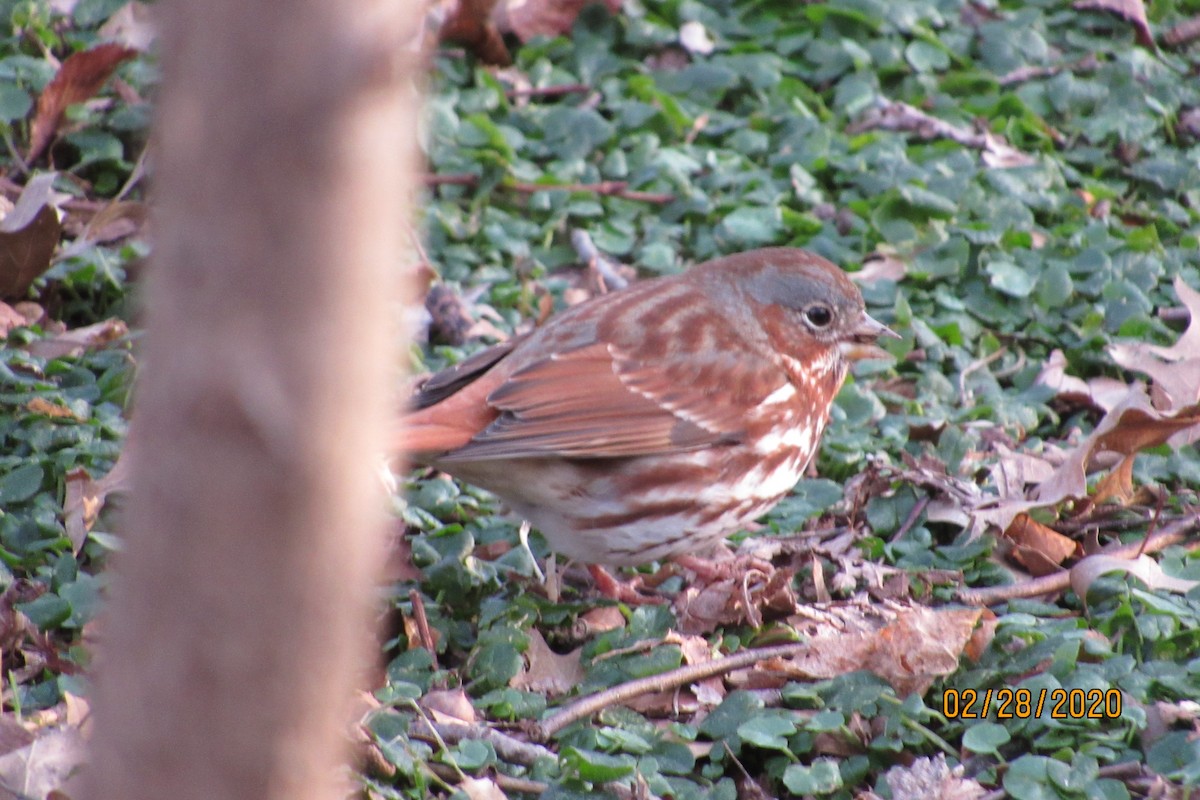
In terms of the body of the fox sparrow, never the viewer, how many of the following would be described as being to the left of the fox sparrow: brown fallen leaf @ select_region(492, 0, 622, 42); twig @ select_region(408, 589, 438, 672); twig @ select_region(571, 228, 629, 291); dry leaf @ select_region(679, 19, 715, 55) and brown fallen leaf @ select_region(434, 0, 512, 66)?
4

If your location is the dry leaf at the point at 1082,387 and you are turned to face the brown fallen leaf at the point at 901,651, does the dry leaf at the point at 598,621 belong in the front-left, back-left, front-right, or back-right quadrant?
front-right

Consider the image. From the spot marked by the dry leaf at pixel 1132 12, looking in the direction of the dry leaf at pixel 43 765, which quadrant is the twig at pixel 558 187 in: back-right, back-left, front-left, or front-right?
front-right

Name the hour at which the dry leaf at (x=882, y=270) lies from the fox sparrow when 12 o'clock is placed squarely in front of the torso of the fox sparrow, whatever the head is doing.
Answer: The dry leaf is roughly at 10 o'clock from the fox sparrow.

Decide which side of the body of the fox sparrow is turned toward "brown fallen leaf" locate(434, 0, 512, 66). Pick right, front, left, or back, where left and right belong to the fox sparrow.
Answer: left

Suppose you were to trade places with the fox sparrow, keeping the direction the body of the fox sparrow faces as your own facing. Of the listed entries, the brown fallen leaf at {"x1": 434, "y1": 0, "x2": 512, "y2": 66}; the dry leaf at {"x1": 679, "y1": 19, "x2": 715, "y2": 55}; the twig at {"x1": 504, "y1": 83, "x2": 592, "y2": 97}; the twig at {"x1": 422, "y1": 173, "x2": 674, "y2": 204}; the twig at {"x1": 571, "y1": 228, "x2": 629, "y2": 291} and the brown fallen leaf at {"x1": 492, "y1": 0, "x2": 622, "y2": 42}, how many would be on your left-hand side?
6

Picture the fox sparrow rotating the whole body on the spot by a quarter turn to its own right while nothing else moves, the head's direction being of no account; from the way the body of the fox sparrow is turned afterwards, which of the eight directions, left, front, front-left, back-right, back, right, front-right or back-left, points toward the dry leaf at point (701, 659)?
front

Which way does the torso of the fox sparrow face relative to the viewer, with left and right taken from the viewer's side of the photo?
facing to the right of the viewer

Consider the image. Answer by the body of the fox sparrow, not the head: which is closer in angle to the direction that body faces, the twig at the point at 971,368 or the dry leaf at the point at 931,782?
the twig

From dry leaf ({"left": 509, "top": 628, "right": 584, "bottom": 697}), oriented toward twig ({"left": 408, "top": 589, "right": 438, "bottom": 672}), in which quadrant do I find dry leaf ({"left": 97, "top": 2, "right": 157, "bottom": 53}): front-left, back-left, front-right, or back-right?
front-right

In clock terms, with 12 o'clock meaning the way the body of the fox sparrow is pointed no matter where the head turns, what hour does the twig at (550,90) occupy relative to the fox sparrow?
The twig is roughly at 9 o'clock from the fox sparrow.

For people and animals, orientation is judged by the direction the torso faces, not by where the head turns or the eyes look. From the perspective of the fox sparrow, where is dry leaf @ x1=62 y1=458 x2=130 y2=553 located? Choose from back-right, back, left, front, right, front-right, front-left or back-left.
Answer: back

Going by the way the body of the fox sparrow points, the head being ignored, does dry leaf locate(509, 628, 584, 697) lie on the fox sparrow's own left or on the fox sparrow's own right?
on the fox sparrow's own right

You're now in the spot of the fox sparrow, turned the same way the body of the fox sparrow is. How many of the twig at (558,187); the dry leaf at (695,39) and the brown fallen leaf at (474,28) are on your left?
3

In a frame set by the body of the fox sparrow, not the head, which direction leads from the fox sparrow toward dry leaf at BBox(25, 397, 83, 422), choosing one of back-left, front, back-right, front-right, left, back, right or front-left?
back

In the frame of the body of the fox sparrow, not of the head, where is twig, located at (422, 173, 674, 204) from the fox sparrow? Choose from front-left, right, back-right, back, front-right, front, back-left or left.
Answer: left
